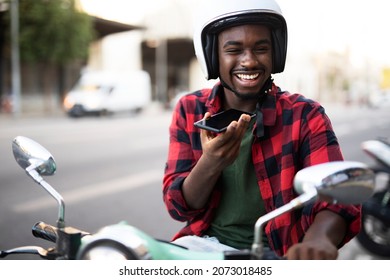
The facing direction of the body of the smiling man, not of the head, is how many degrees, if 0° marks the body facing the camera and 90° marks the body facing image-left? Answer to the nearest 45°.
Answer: approximately 0°

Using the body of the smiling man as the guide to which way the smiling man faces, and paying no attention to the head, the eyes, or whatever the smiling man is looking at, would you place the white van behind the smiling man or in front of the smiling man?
behind

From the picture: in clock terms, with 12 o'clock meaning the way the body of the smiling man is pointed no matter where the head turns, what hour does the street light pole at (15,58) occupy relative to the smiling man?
The street light pole is roughly at 5 o'clock from the smiling man.

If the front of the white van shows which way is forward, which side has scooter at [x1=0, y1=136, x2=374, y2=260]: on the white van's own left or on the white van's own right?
on the white van's own left

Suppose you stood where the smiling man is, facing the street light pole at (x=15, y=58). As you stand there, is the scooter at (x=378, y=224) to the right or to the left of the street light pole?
right

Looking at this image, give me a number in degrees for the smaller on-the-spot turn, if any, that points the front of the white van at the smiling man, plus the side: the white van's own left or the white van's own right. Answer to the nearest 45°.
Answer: approximately 45° to the white van's own left

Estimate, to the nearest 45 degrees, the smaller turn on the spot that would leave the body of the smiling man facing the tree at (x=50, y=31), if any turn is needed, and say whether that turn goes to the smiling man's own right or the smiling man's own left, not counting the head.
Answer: approximately 135° to the smiling man's own right
